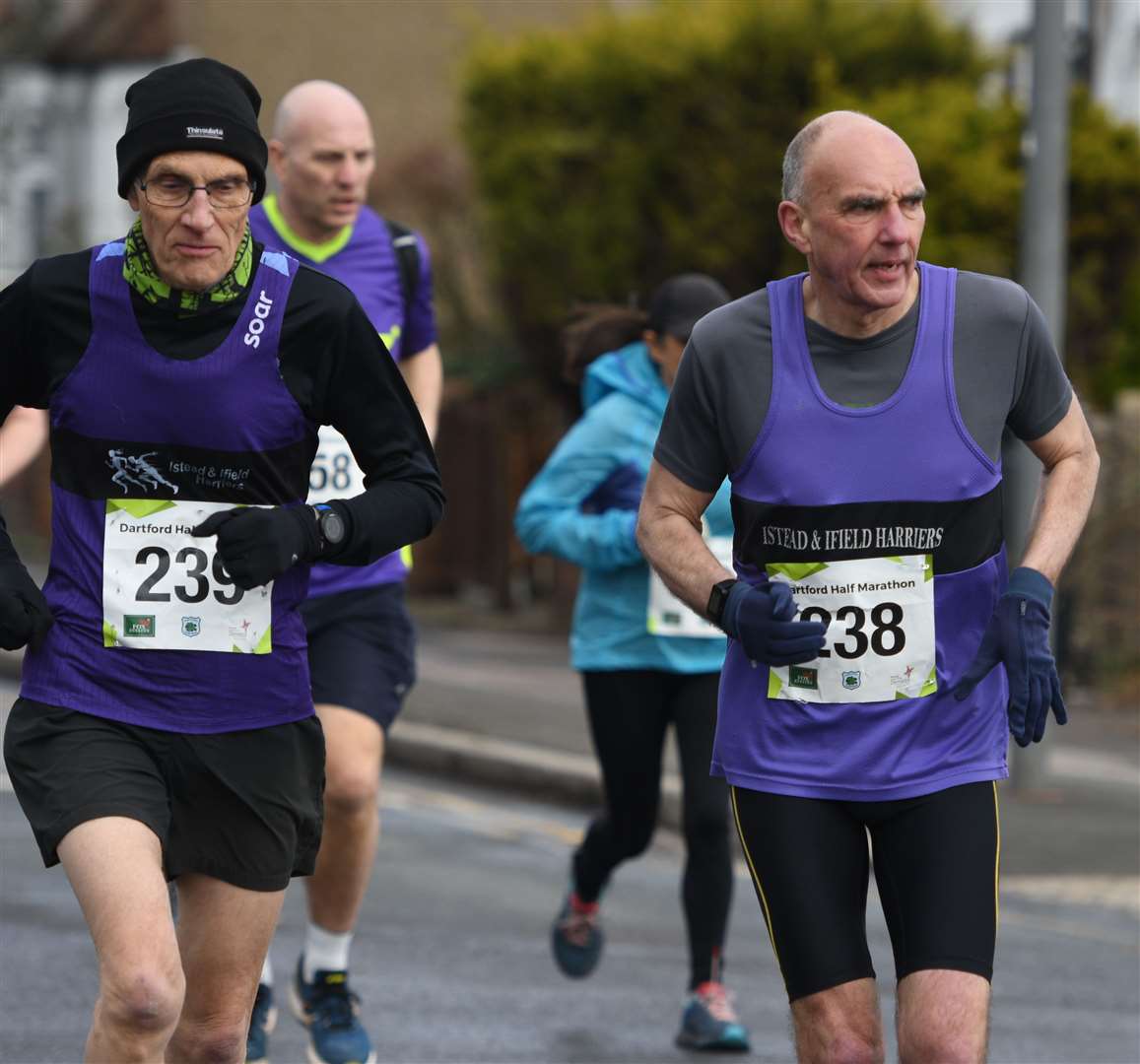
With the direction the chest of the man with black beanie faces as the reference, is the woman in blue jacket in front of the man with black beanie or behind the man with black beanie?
behind

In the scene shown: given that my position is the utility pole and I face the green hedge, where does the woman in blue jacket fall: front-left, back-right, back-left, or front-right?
back-left

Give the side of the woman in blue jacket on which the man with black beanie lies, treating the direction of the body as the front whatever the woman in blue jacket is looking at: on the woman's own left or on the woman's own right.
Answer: on the woman's own right

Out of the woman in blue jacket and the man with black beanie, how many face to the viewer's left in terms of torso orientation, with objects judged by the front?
0

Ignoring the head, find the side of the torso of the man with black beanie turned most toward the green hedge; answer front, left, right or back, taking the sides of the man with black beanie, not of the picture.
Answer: back

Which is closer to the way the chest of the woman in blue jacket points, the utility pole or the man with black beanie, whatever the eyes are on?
the man with black beanie

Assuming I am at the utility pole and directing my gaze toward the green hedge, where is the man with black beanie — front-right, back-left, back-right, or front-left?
back-left

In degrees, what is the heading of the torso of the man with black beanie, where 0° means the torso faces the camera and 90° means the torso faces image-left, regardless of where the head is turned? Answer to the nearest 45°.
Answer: approximately 0°

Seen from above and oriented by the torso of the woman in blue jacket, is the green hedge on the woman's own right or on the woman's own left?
on the woman's own left

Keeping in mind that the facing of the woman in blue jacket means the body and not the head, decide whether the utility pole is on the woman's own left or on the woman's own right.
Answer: on the woman's own left
